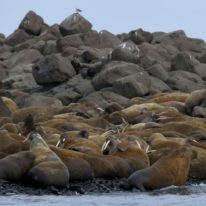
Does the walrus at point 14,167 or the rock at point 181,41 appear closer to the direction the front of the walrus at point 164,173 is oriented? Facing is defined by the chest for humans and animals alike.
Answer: the rock

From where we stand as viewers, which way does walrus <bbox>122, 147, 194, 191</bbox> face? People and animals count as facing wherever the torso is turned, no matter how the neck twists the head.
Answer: facing to the right of the viewer

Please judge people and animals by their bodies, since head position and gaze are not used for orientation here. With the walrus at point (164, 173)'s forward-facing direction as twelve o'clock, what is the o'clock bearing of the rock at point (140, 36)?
The rock is roughly at 9 o'clock from the walrus.

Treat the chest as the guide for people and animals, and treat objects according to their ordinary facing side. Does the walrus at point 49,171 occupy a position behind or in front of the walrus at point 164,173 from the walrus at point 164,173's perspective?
behind

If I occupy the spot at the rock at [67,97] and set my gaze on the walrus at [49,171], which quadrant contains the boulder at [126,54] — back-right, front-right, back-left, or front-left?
back-left

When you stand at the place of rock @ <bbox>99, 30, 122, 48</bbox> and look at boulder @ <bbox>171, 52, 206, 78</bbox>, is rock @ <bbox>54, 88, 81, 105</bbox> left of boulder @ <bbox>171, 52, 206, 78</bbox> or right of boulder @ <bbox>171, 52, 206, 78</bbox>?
right

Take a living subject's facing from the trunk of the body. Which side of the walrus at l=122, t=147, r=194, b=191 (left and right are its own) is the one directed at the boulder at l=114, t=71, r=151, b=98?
left

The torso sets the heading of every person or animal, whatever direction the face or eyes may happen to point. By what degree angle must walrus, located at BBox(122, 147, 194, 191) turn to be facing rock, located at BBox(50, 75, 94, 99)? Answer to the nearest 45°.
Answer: approximately 90° to its left
